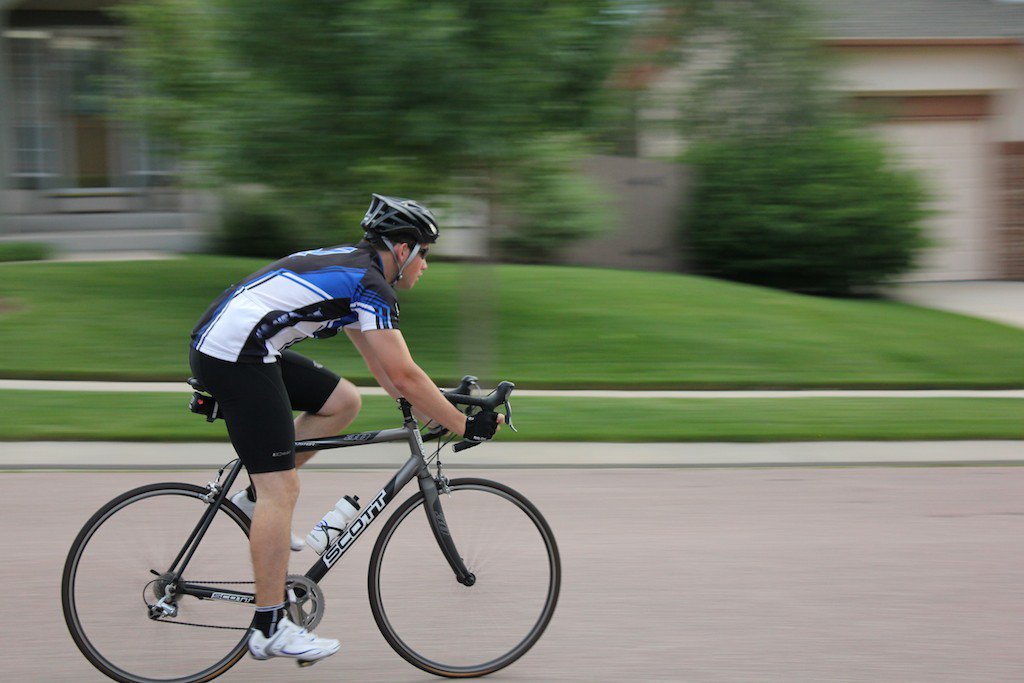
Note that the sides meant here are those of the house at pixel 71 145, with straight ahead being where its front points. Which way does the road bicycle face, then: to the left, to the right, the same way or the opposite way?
to the left

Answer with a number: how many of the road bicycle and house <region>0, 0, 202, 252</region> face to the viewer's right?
1

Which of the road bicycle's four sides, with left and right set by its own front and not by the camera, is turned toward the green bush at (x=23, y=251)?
left

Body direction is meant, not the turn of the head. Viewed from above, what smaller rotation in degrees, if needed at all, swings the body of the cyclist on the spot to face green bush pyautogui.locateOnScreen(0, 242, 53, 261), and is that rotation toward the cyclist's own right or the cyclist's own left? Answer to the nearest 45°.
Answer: approximately 90° to the cyclist's own left

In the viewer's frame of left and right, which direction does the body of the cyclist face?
facing to the right of the viewer

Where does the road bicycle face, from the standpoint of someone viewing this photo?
facing to the right of the viewer

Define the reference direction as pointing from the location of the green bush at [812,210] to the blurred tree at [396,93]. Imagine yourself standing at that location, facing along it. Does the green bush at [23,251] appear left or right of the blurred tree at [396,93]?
right

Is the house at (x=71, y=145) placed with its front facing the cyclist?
yes

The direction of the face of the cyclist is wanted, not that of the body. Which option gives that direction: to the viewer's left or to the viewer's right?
to the viewer's right

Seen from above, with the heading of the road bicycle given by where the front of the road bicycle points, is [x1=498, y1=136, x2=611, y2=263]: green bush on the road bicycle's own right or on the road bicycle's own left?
on the road bicycle's own left

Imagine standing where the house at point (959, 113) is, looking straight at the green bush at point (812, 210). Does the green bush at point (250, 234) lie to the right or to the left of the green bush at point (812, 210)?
right

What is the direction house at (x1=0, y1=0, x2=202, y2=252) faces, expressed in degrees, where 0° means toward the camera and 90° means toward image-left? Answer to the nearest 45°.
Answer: approximately 0°

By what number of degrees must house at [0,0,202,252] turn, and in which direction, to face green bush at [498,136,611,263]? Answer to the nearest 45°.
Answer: approximately 45° to its left

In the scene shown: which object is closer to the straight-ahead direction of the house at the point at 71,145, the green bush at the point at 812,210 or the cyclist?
the cyclist

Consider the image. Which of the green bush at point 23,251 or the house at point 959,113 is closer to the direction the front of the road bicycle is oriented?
the house
